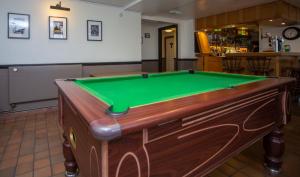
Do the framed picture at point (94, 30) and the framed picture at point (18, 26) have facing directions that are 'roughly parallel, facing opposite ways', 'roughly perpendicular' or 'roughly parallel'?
roughly parallel

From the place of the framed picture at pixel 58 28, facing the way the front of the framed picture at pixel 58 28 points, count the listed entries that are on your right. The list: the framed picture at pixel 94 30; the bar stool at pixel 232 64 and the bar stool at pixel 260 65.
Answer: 0

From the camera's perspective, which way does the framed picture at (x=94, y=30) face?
toward the camera

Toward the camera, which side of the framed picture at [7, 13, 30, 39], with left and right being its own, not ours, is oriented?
front

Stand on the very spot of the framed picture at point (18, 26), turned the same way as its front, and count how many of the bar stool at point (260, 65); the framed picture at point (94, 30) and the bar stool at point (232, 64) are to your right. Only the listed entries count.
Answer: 0

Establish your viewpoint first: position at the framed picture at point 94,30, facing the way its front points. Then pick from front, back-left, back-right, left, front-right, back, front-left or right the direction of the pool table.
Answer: front

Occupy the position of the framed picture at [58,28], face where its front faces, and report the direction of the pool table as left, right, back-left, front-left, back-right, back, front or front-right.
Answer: front

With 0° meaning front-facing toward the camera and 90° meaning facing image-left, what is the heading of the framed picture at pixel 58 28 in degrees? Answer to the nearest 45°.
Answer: approximately 0°

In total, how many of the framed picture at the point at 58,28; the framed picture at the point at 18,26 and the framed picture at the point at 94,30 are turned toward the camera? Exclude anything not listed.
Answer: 3

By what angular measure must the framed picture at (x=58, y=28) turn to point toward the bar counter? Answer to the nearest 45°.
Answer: approximately 90° to its left

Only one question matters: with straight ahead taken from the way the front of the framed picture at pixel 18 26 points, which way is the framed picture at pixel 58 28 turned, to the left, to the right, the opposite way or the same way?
the same way

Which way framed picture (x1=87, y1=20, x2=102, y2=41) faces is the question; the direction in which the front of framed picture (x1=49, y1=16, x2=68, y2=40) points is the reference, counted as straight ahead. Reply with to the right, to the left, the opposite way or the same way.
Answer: the same way
